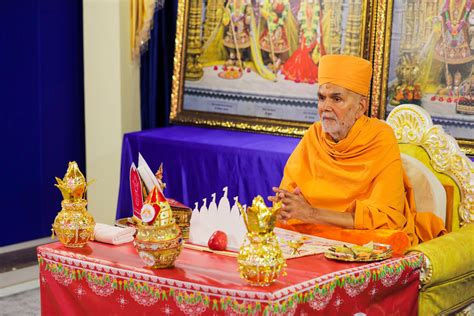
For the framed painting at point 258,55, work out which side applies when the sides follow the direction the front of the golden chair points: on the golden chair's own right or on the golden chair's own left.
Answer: on the golden chair's own right

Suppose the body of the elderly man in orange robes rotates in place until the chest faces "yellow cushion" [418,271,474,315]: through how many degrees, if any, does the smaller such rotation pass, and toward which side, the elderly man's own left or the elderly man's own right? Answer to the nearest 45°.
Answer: approximately 90° to the elderly man's own left

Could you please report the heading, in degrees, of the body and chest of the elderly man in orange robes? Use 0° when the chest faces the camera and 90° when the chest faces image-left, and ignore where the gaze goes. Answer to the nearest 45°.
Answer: approximately 45°

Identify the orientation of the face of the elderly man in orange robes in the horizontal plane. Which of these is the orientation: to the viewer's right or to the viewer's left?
to the viewer's left

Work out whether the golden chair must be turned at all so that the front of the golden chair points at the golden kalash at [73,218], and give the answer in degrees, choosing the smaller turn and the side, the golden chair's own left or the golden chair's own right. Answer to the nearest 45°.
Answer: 0° — it already faces it

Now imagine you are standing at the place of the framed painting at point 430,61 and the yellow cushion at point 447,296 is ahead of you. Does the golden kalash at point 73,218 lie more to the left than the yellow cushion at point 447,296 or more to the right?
right

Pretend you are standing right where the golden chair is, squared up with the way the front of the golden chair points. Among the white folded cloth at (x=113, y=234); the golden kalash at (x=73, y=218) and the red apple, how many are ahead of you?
3

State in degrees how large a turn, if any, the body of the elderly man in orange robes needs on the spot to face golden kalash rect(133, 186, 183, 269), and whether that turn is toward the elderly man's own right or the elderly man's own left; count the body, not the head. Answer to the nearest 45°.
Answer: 0° — they already face it

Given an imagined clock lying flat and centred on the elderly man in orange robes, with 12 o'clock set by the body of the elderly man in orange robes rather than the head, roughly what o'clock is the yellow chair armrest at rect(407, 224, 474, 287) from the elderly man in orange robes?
The yellow chair armrest is roughly at 9 o'clock from the elderly man in orange robes.

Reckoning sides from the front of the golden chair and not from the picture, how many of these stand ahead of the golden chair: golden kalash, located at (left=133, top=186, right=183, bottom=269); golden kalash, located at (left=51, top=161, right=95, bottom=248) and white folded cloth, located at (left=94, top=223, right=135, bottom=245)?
3

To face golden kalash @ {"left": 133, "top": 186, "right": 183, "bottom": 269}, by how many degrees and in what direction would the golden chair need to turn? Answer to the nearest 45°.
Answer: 0° — it already faces it

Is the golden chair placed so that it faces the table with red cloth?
yes
